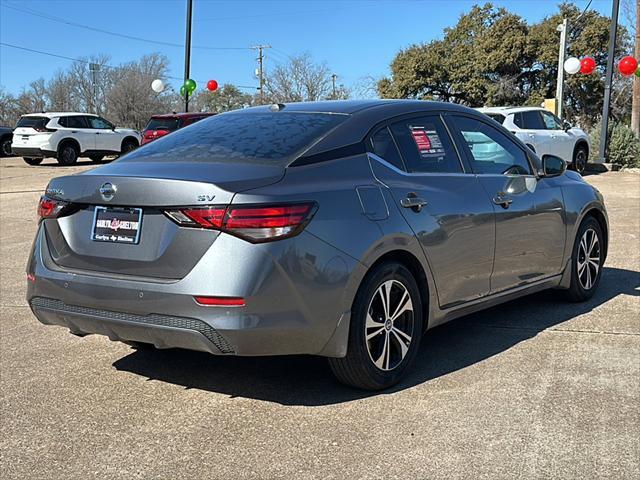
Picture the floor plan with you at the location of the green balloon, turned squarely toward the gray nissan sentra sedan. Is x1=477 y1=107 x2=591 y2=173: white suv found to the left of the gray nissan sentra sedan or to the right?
left

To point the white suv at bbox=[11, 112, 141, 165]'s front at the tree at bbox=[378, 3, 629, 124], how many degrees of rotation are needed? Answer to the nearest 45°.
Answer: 0° — it already faces it

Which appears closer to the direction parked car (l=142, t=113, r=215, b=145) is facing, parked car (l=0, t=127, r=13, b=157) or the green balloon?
the green balloon

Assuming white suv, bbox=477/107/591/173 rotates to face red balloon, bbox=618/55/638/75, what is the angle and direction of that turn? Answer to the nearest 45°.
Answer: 0° — it already faces it

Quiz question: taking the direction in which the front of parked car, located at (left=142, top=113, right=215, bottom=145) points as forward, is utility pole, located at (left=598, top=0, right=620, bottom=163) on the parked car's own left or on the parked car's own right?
on the parked car's own right

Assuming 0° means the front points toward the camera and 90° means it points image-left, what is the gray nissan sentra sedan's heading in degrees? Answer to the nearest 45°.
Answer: approximately 225°

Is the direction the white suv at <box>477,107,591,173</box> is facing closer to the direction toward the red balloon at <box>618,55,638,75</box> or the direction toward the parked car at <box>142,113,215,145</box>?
the red balloon

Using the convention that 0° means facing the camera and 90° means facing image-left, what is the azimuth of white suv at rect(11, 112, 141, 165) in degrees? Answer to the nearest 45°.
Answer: approximately 225°

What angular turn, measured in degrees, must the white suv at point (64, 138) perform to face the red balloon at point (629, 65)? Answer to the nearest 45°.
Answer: approximately 90° to its right

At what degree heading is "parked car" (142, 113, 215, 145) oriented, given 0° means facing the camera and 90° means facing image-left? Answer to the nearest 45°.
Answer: approximately 225°

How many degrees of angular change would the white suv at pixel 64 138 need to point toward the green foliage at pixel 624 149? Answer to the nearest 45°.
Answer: approximately 90° to its right
